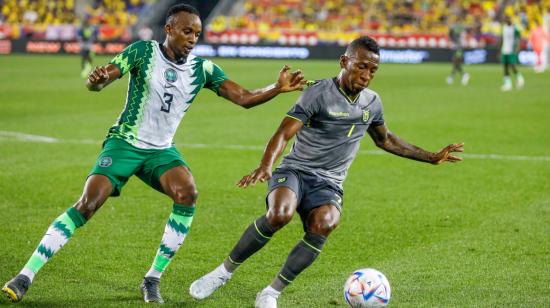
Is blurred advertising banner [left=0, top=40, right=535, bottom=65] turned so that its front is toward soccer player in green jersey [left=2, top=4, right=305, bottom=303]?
yes

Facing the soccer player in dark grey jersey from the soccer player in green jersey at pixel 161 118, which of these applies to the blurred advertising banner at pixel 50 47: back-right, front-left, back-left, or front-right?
back-left

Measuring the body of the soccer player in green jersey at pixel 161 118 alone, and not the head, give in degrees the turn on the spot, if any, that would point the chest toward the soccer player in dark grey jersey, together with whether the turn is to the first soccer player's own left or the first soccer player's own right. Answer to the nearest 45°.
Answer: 0° — they already face them

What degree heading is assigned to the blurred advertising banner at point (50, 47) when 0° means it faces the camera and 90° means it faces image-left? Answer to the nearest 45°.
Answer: approximately 0°

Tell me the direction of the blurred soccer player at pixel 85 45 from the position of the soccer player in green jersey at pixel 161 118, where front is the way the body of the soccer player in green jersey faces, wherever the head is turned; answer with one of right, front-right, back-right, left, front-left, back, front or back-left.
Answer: back-left

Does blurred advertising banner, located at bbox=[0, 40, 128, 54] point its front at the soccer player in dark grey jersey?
yes

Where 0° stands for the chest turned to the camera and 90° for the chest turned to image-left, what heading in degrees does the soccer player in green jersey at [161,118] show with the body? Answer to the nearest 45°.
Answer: approximately 315°

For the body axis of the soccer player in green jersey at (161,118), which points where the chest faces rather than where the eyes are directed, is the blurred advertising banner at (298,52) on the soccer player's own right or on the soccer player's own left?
on the soccer player's own left
